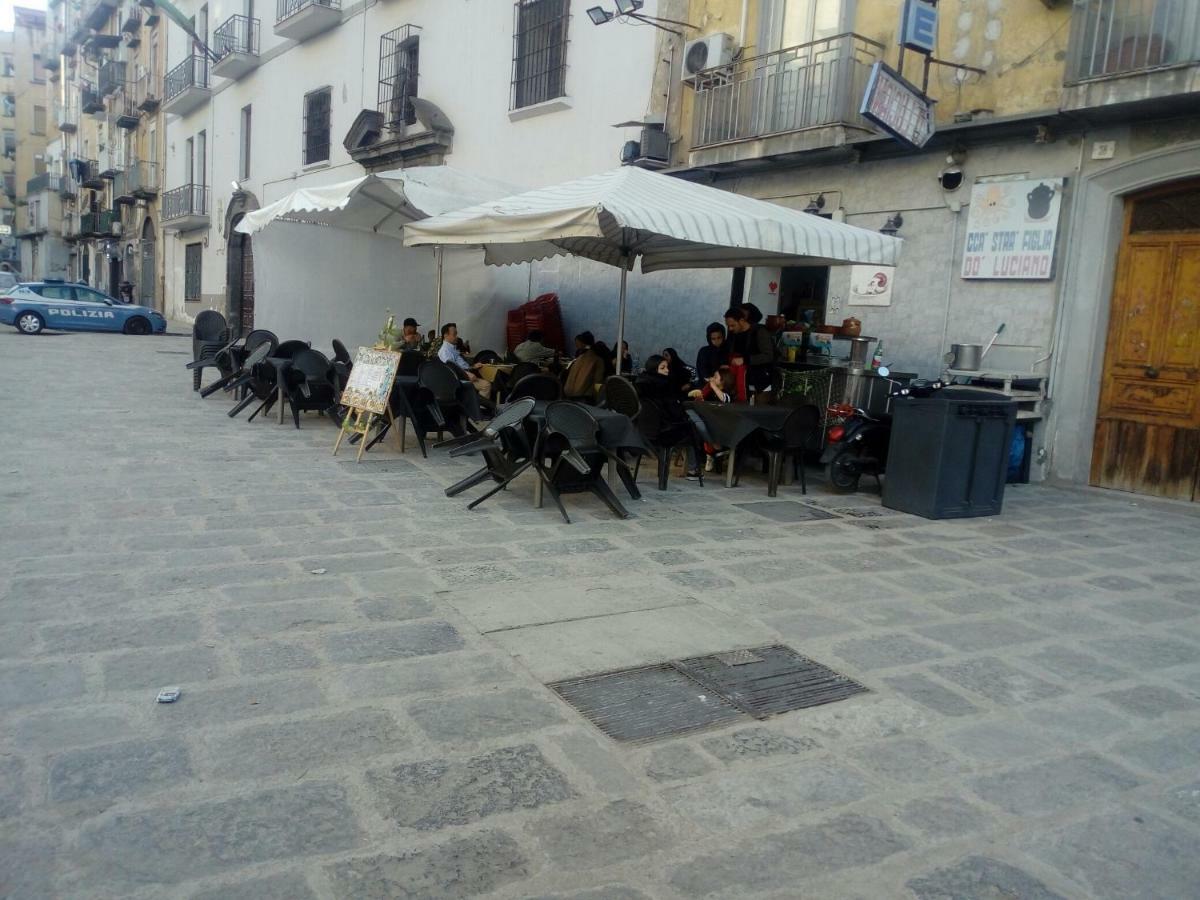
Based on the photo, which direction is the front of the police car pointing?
to the viewer's right

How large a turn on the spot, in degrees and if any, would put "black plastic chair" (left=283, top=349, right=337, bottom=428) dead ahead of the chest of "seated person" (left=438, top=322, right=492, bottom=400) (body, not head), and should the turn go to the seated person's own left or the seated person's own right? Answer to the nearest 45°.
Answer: approximately 180°

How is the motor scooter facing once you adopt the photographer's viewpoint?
facing away from the viewer and to the right of the viewer

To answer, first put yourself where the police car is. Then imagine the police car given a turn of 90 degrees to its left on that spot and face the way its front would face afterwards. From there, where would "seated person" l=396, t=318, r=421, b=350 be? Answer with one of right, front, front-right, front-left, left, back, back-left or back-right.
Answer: back

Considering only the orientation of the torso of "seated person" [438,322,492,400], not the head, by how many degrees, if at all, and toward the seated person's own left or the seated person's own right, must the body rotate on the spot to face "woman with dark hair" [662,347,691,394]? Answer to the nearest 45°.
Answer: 0° — they already face them

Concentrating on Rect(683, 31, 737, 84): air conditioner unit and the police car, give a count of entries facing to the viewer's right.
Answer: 1

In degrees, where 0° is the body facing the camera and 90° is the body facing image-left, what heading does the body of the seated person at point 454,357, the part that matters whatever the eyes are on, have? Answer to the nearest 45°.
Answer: approximately 315°

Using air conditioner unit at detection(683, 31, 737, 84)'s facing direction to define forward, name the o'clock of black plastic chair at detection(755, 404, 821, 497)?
The black plastic chair is roughly at 10 o'clock from the air conditioner unit.
